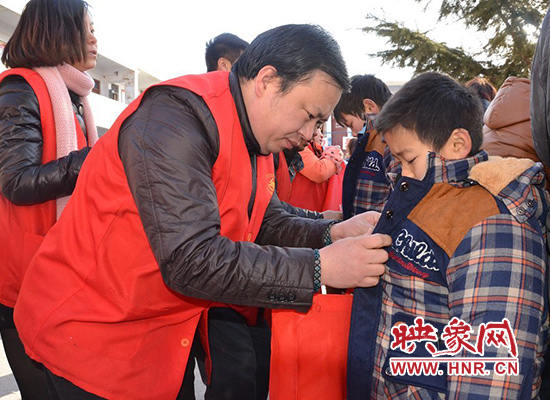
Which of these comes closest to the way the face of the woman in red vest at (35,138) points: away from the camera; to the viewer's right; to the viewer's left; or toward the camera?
to the viewer's right

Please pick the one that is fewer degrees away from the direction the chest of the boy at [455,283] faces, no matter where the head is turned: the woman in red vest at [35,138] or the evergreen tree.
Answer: the woman in red vest

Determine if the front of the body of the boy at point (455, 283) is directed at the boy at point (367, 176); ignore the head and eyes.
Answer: no

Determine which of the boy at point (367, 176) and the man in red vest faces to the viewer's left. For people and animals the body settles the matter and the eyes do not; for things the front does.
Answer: the boy

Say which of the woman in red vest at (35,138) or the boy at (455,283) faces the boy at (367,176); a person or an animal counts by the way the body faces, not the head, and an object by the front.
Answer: the woman in red vest

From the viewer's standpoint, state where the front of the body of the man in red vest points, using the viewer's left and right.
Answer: facing to the right of the viewer

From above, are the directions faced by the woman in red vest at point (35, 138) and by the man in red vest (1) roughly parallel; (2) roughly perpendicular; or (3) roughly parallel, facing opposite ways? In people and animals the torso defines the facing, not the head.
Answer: roughly parallel

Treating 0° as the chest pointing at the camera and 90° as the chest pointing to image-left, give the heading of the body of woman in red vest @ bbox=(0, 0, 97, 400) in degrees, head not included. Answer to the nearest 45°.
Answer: approximately 270°

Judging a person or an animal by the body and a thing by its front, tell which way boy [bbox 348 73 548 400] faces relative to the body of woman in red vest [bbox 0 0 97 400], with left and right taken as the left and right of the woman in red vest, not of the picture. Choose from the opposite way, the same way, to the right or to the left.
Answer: the opposite way

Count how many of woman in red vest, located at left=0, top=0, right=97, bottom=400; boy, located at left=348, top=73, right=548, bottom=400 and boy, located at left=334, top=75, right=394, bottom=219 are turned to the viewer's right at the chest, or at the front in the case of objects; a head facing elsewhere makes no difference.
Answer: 1

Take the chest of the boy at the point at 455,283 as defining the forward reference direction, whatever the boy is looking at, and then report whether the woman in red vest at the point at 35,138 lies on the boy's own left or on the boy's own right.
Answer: on the boy's own right
